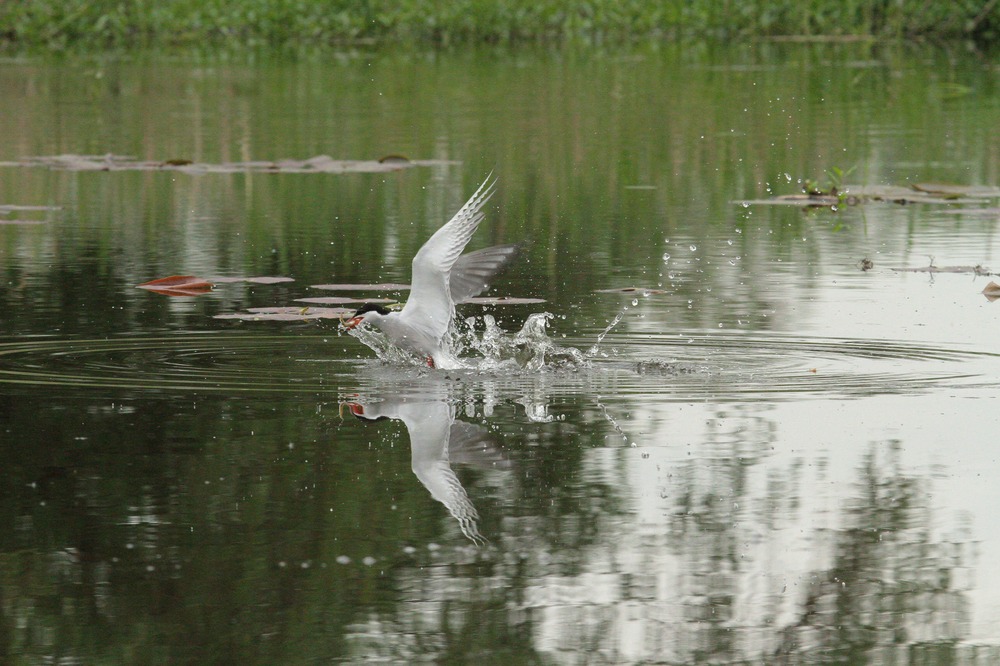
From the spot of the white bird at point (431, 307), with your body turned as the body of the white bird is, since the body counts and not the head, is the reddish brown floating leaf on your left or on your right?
on your right

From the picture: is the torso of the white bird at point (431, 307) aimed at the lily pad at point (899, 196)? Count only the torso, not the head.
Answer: no

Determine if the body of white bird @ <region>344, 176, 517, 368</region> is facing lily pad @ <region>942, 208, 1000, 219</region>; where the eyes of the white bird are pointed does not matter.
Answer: no

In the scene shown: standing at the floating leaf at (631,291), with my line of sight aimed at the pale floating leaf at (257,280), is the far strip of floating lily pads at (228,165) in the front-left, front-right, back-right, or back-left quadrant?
front-right

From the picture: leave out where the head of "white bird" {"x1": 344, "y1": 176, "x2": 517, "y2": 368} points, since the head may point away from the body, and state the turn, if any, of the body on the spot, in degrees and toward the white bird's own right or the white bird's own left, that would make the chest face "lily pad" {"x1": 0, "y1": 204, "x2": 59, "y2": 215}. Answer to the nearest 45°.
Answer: approximately 45° to the white bird's own right

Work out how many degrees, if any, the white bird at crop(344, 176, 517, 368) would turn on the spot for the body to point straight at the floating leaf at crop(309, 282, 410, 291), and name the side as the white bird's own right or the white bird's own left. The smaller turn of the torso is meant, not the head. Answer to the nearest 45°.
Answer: approximately 90° to the white bird's own right

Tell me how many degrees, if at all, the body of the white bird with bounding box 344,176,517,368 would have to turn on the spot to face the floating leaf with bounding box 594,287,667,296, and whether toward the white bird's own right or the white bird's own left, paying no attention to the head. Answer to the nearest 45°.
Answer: approximately 135° to the white bird's own right

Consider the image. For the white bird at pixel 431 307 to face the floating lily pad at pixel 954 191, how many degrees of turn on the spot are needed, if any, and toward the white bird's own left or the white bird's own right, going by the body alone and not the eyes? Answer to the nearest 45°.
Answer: approximately 135° to the white bird's own right

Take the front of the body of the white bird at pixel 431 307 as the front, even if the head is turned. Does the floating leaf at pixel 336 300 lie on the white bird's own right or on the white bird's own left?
on the white bird's own right

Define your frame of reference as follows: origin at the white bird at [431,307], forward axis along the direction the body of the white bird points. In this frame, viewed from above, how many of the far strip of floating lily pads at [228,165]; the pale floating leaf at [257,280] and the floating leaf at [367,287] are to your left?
0

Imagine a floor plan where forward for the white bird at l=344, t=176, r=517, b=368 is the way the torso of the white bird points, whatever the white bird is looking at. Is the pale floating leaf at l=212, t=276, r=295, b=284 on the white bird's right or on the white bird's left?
on the white bird's right

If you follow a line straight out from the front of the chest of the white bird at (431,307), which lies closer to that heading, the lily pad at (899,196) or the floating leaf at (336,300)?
the floating leaf

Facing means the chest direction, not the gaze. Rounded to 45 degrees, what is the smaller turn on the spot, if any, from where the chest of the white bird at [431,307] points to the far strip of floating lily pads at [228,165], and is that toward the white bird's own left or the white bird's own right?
approximately 90° to the white bird's own right

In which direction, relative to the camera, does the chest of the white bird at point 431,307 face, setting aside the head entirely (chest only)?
to the viewer's left

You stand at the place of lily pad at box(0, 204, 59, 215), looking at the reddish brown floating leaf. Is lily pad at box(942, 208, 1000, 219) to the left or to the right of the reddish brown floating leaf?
left

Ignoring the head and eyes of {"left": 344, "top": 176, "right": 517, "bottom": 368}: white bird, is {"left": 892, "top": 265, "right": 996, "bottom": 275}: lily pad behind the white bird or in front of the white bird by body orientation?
behind
